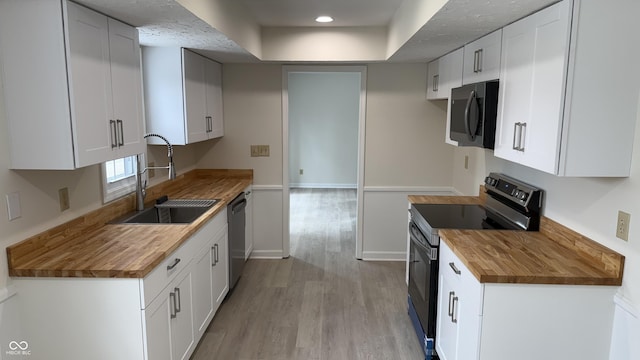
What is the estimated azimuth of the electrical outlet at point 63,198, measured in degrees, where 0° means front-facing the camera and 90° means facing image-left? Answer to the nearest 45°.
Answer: approximately 315°

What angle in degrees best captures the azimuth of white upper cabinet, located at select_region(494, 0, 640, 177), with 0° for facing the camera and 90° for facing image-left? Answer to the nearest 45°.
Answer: approximately 45°

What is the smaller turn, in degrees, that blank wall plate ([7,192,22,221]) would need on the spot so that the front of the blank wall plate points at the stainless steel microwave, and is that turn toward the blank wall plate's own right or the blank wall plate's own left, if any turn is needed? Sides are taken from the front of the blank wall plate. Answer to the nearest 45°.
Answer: approximately 45° to the blank wall plate's own left

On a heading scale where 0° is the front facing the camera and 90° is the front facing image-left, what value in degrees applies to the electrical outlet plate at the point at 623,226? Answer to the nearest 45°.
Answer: approximately 45°

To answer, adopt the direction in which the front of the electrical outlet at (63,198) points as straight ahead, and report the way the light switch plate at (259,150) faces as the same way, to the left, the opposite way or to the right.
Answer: to the right

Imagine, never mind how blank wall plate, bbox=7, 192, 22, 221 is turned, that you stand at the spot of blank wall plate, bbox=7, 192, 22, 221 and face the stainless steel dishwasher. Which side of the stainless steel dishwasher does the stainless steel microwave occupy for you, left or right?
right

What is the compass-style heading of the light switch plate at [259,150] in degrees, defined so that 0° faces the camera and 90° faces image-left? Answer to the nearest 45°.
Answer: approximately 0°

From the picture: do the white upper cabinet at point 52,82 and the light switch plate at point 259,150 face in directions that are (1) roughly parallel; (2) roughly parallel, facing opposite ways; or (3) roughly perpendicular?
roughly perpendicular

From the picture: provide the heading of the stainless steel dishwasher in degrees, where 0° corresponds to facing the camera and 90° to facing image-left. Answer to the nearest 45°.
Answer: approximately 270°

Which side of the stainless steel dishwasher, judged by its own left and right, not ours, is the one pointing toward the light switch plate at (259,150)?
left

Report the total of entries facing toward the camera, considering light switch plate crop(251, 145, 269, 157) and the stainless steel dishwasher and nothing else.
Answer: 1

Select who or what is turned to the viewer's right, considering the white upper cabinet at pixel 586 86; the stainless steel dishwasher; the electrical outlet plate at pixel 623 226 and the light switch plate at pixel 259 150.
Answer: the stainless steel dishwasher
